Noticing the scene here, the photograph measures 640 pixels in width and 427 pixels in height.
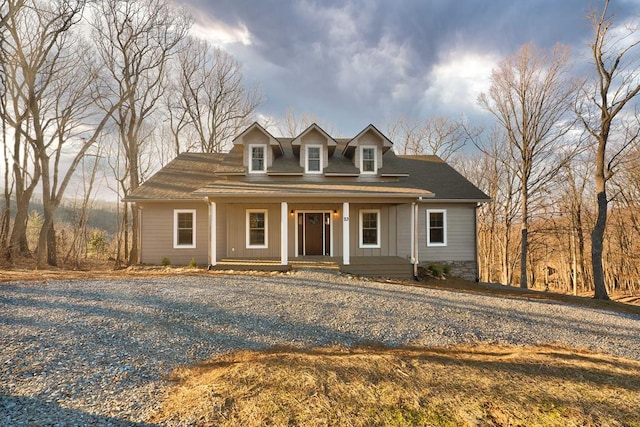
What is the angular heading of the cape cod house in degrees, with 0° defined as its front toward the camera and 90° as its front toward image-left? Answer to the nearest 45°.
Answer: approximately 0°

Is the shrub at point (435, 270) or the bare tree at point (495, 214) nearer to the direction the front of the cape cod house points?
the shrub

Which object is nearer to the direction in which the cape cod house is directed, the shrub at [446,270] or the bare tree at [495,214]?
the shrub

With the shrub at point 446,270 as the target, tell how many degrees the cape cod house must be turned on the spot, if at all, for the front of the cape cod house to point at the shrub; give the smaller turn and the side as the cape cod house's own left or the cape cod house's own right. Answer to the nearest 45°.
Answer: approximately 90° to the cape cod house's own left

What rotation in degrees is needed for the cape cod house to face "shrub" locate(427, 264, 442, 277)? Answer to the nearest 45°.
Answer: approximately 90° to its left

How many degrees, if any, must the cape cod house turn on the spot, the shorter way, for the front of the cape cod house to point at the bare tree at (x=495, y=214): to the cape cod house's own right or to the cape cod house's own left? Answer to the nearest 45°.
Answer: approximately 135° to the cape cod house's own left
